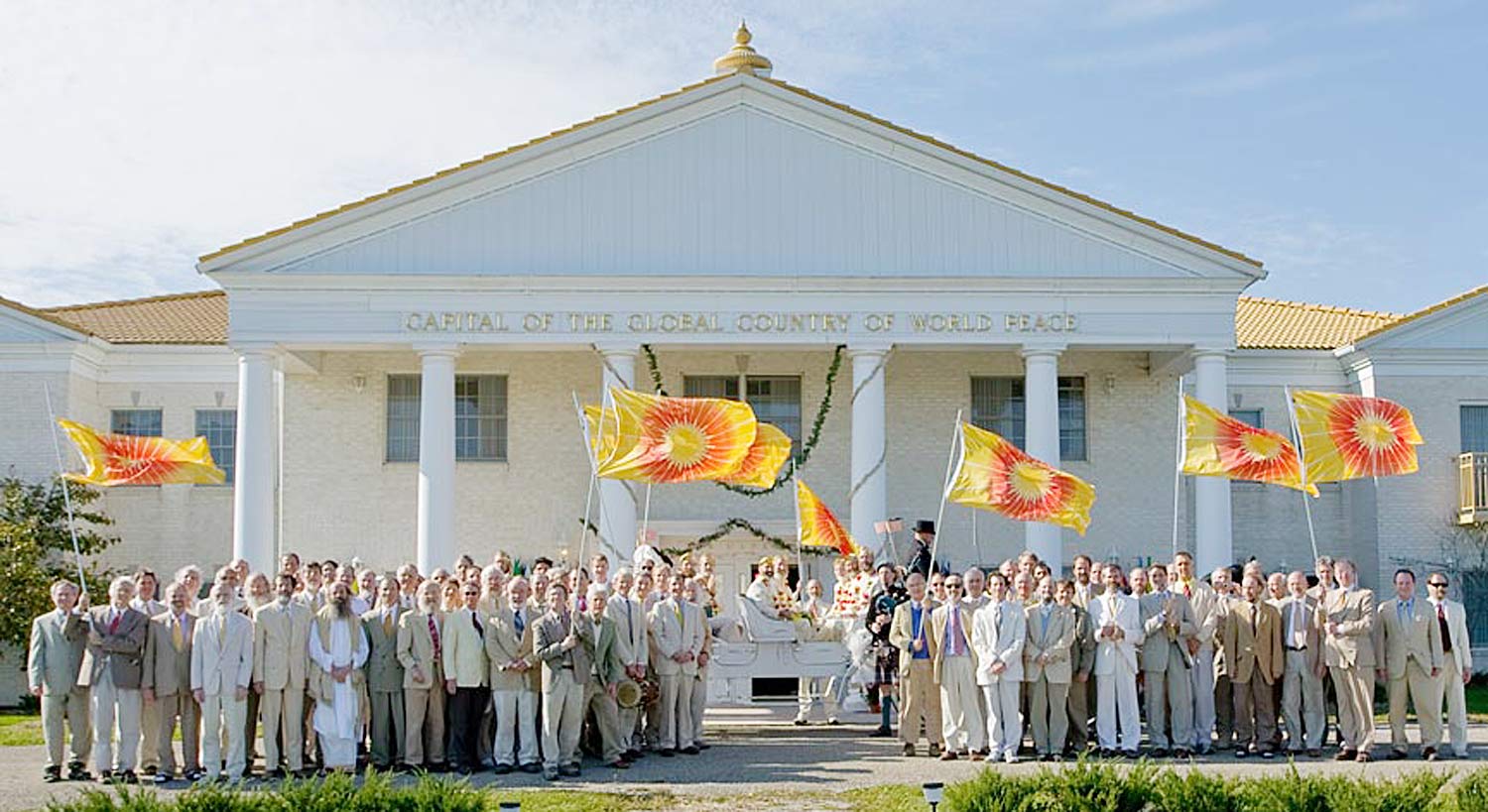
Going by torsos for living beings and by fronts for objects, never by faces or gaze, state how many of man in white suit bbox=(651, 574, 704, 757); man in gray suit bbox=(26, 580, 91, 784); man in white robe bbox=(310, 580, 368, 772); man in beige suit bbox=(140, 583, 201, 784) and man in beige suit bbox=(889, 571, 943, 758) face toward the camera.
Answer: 5

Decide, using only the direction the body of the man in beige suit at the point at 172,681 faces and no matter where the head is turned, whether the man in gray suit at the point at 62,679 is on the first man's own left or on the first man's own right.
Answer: on the first man's own right

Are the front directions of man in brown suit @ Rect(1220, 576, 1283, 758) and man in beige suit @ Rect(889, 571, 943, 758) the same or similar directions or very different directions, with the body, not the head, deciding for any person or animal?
same or similar directions

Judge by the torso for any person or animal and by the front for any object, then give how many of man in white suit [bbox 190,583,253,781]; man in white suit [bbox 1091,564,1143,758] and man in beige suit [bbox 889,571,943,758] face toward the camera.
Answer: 3

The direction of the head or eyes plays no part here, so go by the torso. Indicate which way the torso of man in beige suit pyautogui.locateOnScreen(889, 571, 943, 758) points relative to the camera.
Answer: toward the camera

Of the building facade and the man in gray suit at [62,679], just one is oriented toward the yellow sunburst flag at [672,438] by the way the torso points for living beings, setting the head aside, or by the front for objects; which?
the building facade

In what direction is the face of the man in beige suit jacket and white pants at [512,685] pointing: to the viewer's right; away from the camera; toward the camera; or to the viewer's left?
toward the camera

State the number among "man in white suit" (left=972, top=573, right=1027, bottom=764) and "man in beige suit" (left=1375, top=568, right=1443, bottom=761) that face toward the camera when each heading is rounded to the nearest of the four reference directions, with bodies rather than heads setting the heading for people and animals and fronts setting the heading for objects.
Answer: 2

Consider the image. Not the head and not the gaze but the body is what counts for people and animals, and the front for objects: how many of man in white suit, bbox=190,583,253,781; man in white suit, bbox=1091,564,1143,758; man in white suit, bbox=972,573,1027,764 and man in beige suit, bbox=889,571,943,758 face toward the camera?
4

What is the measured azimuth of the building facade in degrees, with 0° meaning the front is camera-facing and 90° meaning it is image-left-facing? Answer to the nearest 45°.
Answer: approximately 0°

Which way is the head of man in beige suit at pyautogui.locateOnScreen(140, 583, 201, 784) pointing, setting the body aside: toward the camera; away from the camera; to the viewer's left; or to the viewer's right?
toward the camera

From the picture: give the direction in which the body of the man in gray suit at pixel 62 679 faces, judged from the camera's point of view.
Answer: toward the camera

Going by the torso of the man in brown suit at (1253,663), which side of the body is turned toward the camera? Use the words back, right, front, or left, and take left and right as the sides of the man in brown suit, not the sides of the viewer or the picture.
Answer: front

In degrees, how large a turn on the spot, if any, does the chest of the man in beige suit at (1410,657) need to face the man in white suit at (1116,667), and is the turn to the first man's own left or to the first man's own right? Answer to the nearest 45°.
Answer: approximately 45° to the first man's own right

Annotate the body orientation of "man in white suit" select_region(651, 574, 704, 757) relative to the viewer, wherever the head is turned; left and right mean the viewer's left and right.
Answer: facing the viewer

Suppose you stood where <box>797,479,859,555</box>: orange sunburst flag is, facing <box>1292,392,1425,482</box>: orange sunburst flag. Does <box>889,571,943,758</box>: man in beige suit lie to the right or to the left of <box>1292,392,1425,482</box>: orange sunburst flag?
right

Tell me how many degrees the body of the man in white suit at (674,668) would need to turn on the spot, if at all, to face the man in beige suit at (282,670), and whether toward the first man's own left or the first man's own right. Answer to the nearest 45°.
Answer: approximately 90° to the first man's own right

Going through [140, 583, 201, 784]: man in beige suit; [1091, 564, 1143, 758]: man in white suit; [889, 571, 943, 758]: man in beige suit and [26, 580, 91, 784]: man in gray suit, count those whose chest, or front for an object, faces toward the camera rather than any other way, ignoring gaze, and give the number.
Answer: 4
